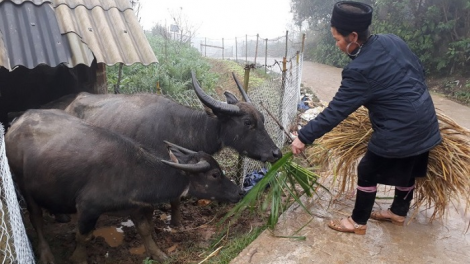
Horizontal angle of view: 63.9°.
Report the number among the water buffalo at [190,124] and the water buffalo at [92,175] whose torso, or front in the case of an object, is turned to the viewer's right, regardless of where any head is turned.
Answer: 2

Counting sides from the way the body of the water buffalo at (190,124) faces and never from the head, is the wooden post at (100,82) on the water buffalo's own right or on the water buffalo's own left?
on the water buffalo's own left

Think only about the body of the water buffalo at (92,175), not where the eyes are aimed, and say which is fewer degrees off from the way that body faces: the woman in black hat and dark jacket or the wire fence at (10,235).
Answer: the woman in black hat and dark jacket

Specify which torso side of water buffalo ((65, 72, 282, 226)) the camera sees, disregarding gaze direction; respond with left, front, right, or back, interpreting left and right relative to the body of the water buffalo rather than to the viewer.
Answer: right

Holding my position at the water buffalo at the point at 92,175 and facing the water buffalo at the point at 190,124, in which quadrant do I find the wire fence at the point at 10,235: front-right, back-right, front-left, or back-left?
back-right

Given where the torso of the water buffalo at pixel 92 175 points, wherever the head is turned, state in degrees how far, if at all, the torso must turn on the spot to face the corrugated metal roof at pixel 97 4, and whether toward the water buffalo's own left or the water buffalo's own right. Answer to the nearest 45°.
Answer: approximately 90° to the water buffalo's own left

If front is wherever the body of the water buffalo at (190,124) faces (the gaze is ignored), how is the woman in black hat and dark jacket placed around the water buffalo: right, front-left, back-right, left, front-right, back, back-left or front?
front-right

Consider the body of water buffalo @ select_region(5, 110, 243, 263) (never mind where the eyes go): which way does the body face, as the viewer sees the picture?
to the viewer's right

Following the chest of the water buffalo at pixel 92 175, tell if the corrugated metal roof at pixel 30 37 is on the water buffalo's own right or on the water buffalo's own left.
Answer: on the water buffalo's own left

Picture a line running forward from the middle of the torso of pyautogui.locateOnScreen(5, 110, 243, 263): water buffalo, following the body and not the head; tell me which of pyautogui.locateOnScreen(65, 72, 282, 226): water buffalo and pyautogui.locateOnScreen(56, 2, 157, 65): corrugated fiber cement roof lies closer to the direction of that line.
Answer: the water buffalo

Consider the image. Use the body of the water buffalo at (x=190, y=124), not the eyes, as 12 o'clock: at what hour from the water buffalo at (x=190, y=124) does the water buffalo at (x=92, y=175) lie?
the water buffalo at (x=92, y=175) is roughly at 5 o'clock from the water buffalo at (x=190, y=124).

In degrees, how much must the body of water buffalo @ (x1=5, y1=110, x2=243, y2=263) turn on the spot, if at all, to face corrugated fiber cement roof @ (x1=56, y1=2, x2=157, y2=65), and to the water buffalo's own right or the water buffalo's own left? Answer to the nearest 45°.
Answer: approximately 90° to the water buffalo's own left

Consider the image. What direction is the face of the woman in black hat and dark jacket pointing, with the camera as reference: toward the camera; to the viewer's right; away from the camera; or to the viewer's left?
to the viewer's left

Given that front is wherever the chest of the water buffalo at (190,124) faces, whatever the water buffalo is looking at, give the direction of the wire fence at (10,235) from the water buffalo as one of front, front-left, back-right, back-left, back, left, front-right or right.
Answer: back-right
